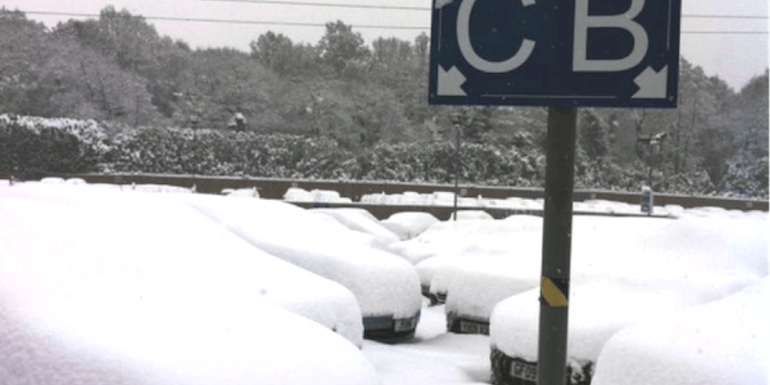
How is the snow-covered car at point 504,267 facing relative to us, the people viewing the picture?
facing the viewer and to the left of the viewer

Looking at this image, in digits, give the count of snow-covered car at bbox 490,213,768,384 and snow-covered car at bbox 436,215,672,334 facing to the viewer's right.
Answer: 0

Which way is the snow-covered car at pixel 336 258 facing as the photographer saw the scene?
facing the viewer and to the right of the viewer

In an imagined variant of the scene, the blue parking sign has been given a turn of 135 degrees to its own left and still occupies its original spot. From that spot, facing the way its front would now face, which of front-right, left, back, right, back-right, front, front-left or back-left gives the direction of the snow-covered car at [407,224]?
front-left

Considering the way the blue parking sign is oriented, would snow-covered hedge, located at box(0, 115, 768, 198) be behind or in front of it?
behind

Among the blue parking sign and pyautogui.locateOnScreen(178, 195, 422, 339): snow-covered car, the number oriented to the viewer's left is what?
0

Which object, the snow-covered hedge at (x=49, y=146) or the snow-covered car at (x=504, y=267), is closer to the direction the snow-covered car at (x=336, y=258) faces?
the snow-covered car

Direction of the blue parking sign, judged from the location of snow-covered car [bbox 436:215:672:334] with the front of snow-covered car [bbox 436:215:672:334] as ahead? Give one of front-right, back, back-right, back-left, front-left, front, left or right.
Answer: front-left

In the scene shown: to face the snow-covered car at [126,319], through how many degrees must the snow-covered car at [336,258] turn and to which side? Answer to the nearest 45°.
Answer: approximately 45° to its right

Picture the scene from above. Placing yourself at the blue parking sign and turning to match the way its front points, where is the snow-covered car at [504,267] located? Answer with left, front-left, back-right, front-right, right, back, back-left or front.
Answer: back

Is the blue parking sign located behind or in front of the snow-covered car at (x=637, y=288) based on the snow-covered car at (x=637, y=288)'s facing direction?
in front

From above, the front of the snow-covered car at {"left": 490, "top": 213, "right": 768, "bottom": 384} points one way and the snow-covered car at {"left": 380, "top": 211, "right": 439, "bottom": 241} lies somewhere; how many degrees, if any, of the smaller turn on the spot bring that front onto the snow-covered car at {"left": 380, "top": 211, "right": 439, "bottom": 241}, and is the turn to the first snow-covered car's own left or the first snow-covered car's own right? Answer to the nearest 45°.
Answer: approximately 135° to the first snow-covered car's own right

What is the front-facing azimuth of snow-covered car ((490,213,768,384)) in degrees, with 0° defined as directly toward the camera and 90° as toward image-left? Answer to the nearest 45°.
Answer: approximately 45°
